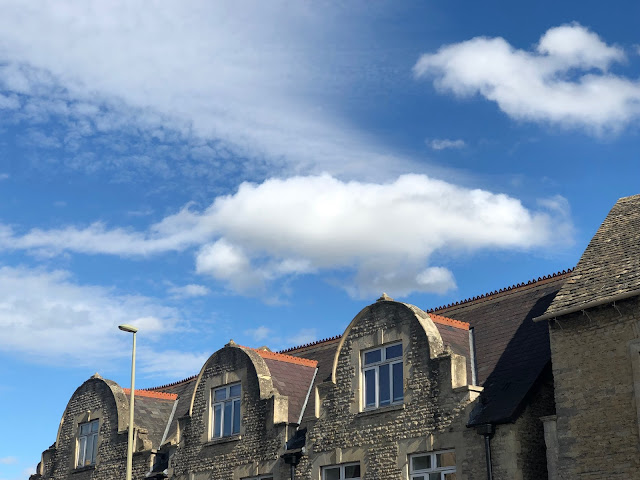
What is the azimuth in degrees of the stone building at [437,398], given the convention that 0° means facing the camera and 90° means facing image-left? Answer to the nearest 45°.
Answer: approximately 45°
